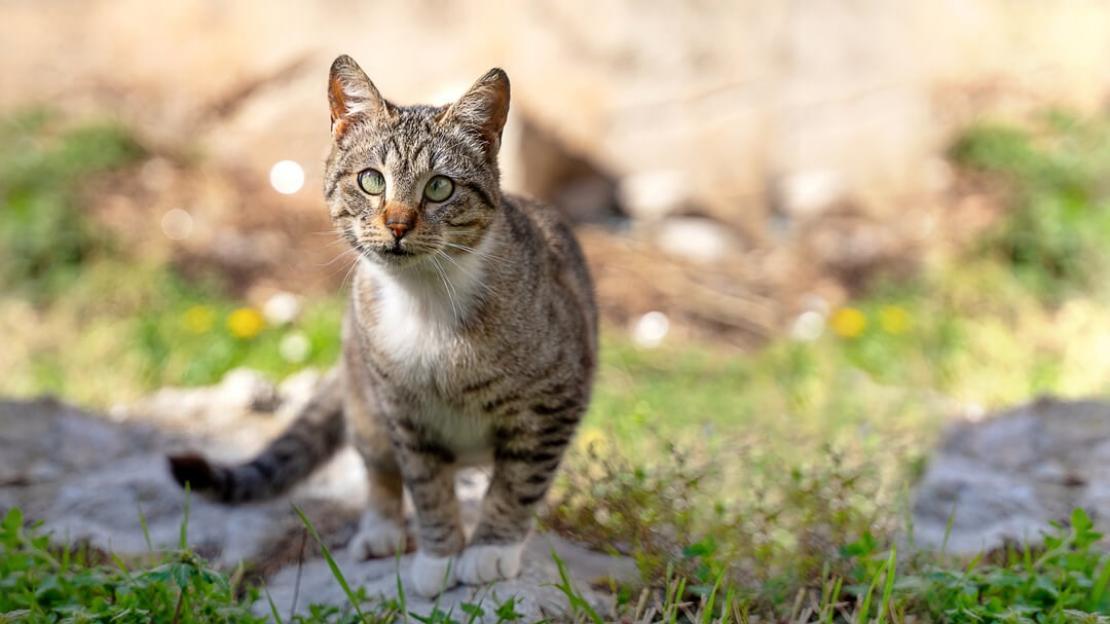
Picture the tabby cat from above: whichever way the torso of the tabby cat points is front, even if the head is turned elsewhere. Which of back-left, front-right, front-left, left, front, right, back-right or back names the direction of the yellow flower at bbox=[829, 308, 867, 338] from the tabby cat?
back-left

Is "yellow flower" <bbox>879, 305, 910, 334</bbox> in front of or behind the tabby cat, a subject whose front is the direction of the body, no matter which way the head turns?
behind

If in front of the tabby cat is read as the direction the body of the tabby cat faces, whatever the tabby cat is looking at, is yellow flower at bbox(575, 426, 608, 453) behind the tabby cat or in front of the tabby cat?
behind

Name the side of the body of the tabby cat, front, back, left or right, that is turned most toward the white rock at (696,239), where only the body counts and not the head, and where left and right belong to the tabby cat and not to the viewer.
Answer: back

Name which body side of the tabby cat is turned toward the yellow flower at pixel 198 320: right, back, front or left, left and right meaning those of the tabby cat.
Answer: back

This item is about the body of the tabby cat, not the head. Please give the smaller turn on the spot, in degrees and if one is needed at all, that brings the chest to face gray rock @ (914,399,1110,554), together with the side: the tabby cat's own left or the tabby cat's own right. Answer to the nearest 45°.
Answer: approximately 90° to the tabby cat's own left

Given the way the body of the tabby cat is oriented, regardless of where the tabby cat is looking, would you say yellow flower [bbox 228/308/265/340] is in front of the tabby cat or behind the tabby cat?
behind

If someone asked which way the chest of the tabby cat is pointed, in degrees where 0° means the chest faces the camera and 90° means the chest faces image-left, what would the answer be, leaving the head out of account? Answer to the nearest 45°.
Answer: approximately 0°
